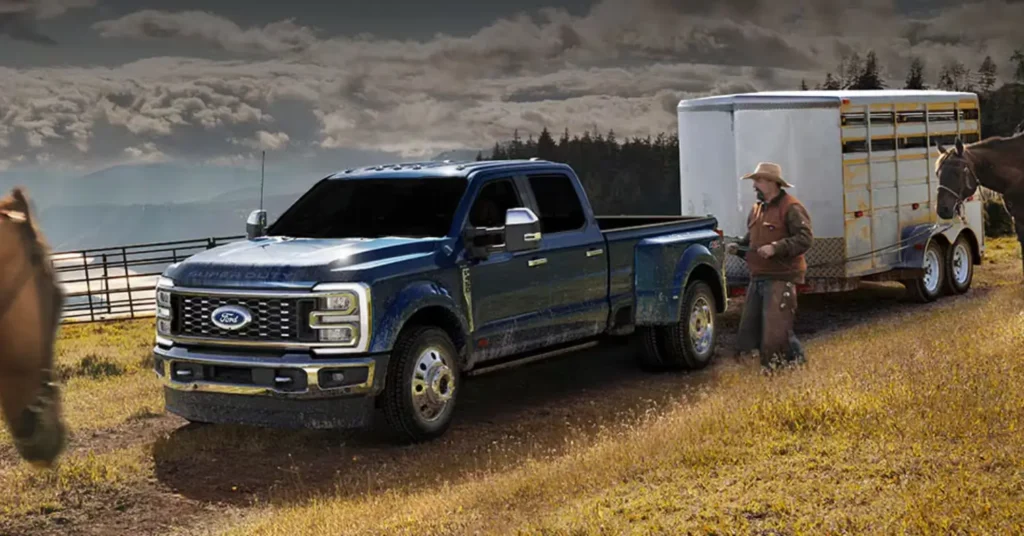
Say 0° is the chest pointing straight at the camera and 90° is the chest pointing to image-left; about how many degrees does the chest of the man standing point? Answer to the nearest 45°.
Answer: approximately 45°

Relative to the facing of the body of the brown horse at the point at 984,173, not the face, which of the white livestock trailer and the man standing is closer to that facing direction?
the man standing

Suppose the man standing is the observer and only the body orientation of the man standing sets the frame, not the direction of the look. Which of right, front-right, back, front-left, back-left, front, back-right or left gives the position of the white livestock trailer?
back-right

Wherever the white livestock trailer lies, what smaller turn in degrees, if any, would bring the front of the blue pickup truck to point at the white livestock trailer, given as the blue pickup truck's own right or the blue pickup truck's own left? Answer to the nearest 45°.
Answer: approximately 180°

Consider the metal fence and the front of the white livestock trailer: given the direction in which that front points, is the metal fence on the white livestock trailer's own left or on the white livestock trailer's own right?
on the white livestock trailer's own right

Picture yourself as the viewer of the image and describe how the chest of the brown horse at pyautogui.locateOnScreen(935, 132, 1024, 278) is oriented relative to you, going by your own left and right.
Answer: facing to the left of the viewer

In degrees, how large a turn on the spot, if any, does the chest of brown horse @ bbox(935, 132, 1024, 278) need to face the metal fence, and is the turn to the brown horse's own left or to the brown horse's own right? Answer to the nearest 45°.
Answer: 0° — it already faces it

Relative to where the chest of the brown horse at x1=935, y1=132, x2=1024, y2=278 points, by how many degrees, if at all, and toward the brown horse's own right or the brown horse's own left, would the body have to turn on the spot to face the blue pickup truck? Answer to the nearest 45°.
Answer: approximately 45° to the brown horse's own left

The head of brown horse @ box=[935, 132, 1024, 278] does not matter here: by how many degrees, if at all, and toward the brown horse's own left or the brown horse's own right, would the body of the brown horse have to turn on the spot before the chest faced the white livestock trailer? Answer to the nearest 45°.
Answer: approximately 45° to the brown horse's own left
